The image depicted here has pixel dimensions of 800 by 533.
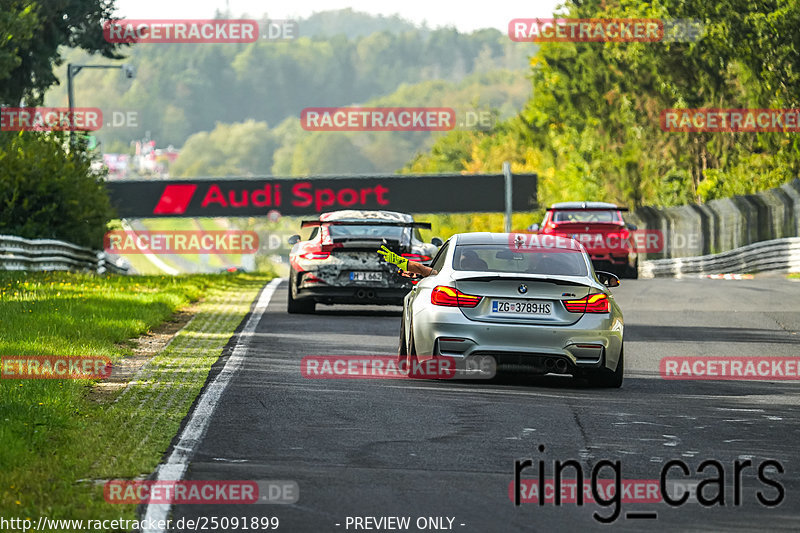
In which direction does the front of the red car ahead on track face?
away from the camera

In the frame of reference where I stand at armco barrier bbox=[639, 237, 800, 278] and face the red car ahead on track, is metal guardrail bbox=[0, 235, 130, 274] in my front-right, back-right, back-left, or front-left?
front-right

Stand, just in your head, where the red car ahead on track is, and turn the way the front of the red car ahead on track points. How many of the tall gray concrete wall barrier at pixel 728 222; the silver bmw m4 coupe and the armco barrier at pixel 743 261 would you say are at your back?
1

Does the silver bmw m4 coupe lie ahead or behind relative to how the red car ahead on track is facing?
behind

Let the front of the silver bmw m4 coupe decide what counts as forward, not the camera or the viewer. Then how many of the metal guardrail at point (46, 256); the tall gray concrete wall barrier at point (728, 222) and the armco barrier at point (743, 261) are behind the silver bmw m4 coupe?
0

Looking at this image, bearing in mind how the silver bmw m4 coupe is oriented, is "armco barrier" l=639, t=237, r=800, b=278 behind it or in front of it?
in front

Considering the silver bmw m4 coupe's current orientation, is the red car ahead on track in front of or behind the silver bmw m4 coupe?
in front

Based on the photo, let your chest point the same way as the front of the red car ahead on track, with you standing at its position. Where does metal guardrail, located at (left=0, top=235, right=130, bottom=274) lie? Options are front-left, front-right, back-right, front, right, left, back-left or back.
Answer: left

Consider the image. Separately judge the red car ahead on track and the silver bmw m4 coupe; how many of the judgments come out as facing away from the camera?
2

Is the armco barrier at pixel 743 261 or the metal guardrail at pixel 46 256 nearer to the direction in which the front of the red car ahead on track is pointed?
the armco barrier

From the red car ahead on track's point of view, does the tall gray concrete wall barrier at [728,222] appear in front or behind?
in front

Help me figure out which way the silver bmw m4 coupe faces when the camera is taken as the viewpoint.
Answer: facing away from the viewer

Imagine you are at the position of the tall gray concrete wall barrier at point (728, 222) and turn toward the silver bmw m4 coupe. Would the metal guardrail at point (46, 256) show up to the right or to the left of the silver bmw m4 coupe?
right

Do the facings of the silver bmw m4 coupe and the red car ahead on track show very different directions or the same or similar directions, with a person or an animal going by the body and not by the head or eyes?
same or similar directions
